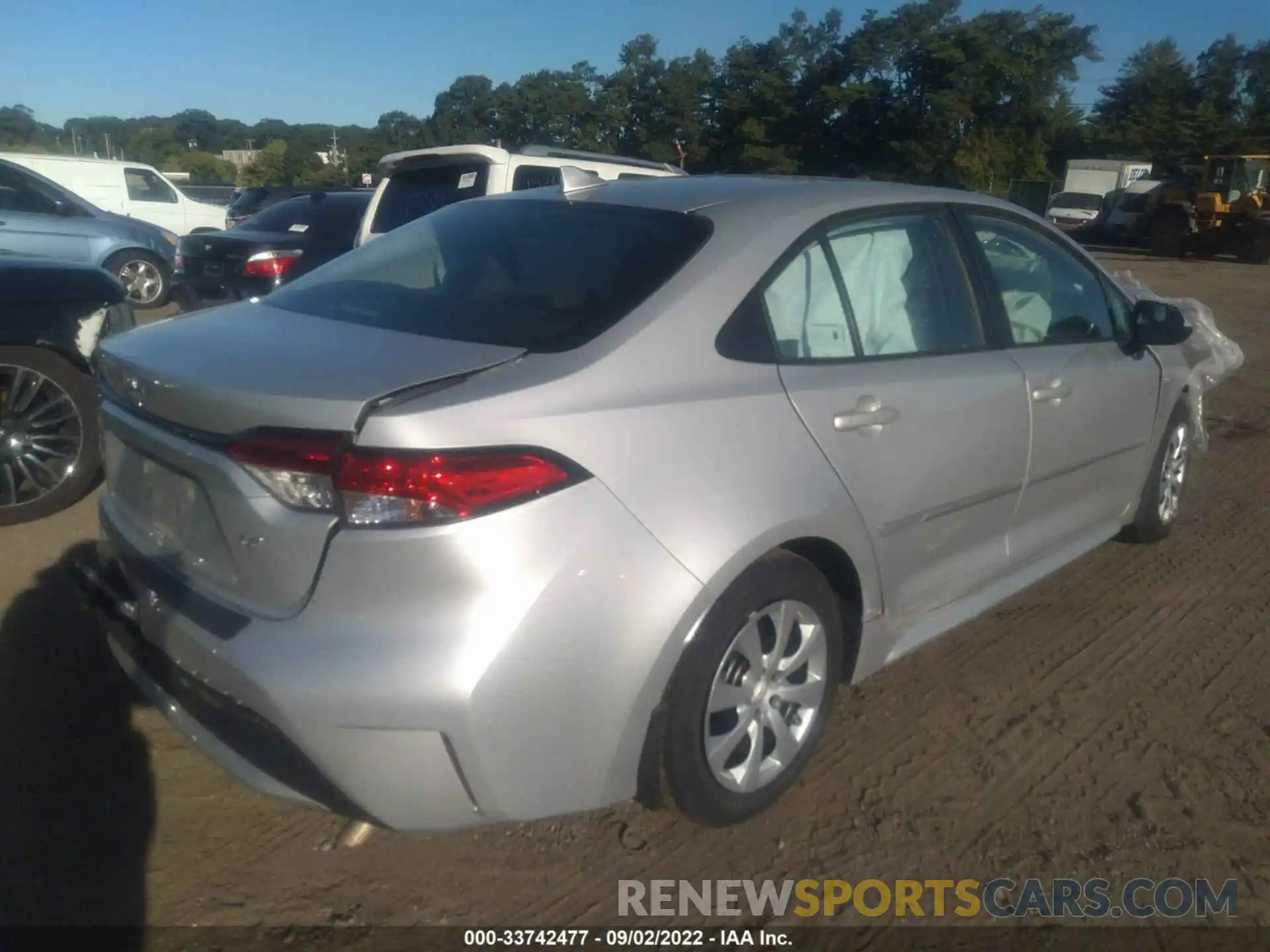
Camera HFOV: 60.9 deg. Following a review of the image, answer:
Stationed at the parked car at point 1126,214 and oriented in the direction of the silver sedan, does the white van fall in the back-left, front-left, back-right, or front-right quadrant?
front-right

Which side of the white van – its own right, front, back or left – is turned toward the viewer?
right

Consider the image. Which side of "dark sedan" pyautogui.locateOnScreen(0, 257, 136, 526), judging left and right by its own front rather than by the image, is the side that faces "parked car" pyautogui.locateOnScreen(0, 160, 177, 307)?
left

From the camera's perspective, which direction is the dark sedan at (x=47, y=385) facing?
to the viewer's right

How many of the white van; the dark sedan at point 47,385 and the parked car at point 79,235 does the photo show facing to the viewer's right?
3

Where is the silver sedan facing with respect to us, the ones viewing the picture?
facing away from the viewer and to the right of the viewer

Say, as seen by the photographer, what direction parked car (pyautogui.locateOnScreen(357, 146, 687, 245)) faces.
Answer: facing away from the viewer and to the right of the viewer

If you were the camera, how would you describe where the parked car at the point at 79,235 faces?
facing to the right of the viewer

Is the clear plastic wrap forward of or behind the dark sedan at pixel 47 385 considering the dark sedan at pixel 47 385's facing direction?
forward

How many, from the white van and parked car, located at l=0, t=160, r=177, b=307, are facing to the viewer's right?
2
